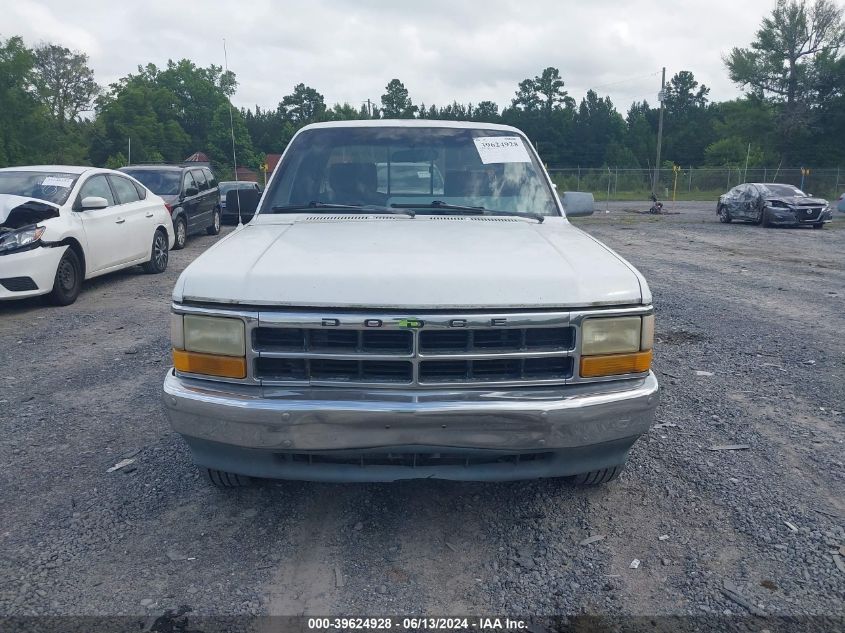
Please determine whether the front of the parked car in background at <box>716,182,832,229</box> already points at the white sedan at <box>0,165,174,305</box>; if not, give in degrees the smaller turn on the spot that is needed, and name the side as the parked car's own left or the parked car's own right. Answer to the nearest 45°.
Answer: approximately 90° to the parked car's own right

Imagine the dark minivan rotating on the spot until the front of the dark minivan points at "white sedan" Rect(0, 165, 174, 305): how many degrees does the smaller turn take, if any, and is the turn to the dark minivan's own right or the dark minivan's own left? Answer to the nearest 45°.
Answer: approximately 45° to the dark minivan's own left

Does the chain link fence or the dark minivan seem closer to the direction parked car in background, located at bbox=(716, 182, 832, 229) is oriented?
the dark minivan

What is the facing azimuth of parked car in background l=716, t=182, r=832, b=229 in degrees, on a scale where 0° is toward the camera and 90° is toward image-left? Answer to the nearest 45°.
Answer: approximately 315°

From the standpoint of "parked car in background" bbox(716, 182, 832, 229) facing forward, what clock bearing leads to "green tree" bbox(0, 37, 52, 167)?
The green tree is roughly at 5 o'clock from the parked car in background.

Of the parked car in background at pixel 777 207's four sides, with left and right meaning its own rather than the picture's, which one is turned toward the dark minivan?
right

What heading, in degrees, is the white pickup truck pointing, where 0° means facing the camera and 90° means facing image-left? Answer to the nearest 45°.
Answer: approximately 0°

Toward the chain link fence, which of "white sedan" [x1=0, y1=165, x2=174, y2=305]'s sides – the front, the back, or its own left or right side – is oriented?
back

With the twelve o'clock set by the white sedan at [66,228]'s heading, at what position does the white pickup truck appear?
The white pickup truck is roughly at 10 o'clock from the white sedan.

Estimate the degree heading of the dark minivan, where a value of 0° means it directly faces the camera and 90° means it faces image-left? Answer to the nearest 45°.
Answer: approximately 45°

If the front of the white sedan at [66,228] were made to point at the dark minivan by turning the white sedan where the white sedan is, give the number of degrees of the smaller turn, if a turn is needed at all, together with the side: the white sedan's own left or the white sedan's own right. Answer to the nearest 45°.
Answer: approximately 135° to the white sedan's own right

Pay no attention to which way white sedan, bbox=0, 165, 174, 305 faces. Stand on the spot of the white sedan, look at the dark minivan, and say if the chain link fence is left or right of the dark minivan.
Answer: right
